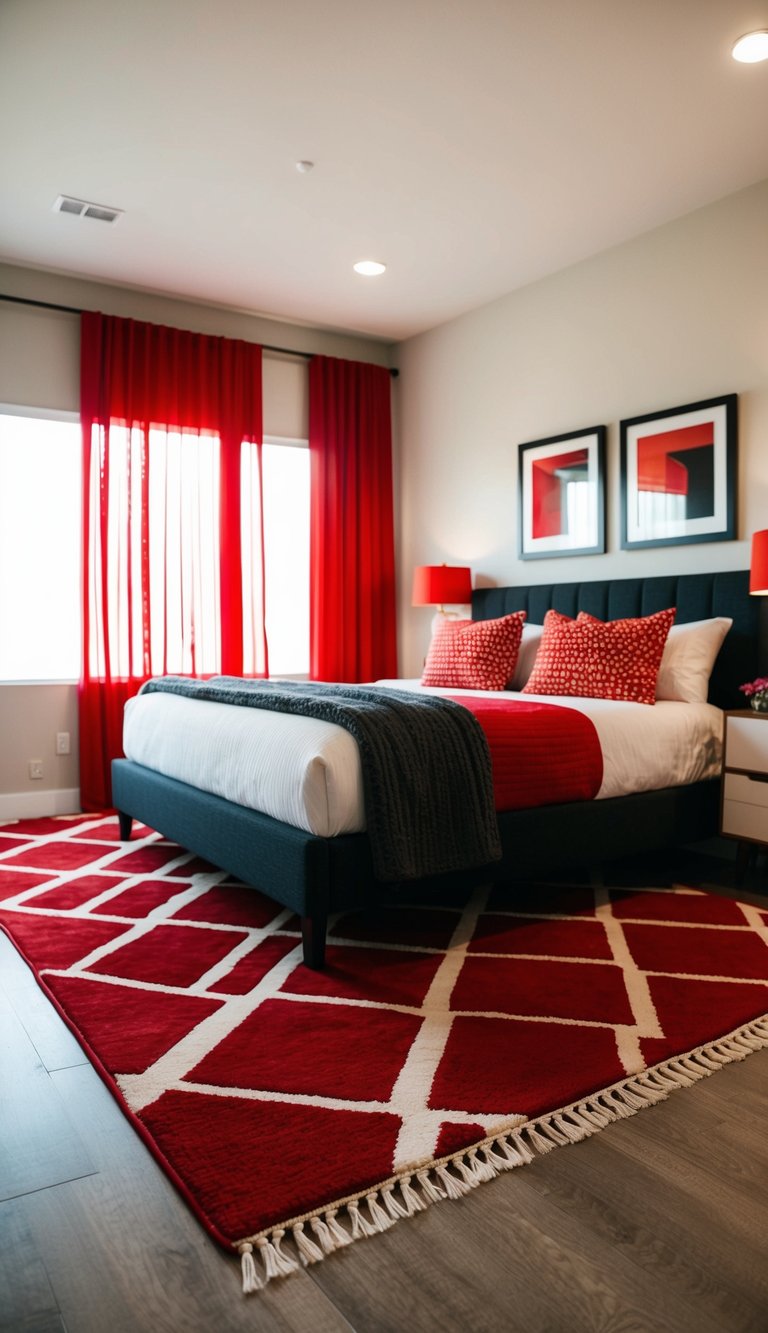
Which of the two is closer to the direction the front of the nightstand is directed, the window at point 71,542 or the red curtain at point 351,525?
the window

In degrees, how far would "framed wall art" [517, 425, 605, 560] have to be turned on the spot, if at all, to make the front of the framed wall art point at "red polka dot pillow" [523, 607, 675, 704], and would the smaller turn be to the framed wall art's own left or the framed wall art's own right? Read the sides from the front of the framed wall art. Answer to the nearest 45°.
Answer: approximately 45° to the framed wall art's own left

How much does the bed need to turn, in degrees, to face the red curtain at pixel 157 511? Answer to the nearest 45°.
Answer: approximately 90° to its right

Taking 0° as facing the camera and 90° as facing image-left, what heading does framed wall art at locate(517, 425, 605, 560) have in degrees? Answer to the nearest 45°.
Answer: approximately 45°

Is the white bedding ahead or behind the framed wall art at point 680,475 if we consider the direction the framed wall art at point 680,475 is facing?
ahead

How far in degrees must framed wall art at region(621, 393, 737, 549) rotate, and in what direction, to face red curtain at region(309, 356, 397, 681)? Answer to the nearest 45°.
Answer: approximately 90° to its right

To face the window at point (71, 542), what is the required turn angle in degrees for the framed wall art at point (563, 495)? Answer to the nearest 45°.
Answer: approximately 45° to its right

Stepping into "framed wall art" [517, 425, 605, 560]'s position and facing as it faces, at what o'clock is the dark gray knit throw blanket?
The dark gray knit throw blanket is roughly at 11 o'clock from the framed wall art.

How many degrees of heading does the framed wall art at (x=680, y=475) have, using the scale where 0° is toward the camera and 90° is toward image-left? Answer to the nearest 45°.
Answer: approximately 45°

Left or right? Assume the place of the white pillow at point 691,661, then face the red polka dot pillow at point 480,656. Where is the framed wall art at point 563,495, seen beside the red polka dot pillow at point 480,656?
right

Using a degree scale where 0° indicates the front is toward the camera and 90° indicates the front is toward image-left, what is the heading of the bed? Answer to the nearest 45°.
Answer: approximately 45°
